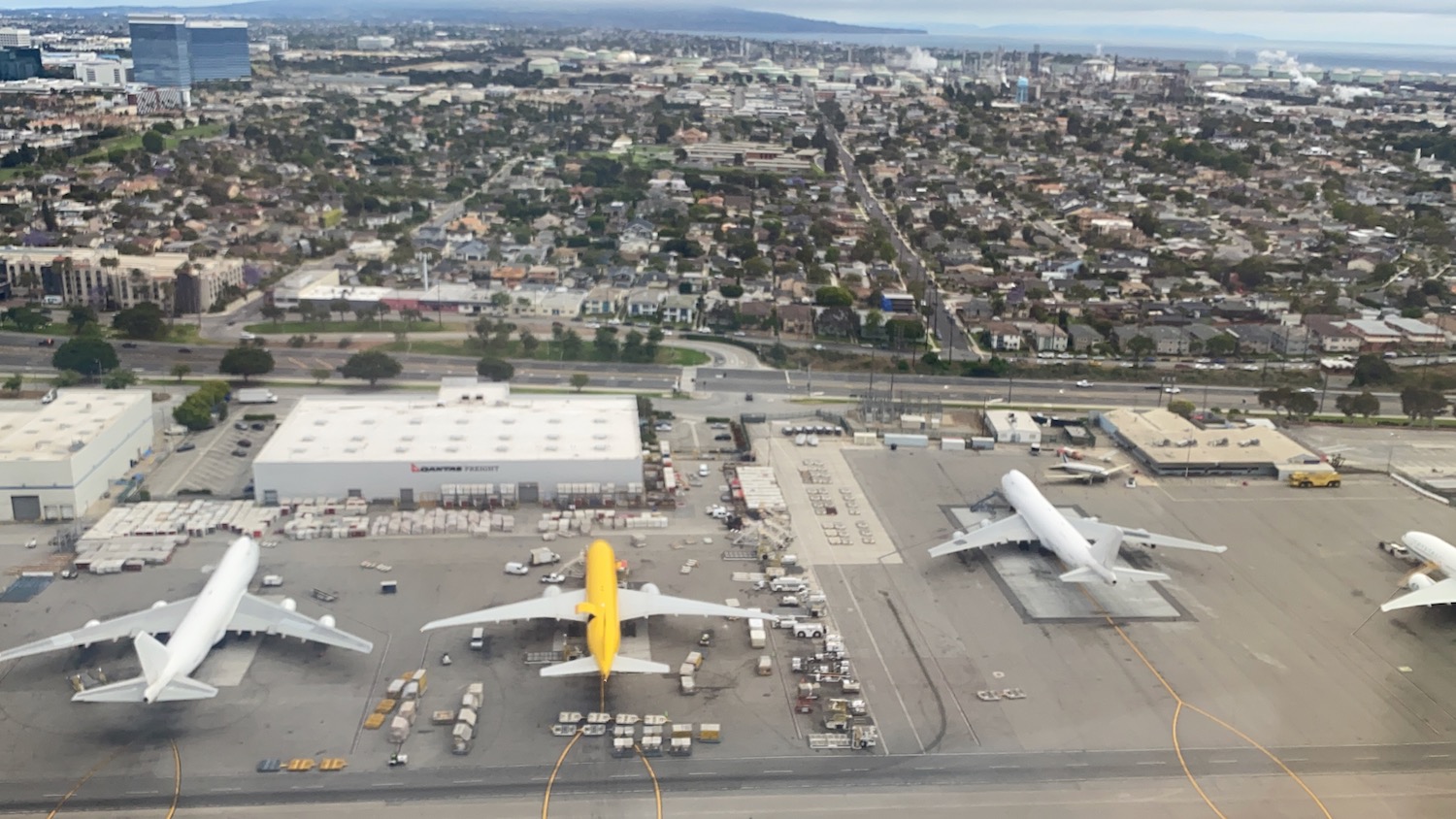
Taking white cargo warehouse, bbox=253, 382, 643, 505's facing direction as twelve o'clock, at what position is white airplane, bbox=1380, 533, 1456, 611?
The white airplane is roughly at 10 o'clock from the white cargo warehouse.

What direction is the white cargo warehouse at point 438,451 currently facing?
toward the camera

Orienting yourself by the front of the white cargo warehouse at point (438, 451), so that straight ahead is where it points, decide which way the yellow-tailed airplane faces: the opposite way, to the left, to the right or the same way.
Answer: the opposite way

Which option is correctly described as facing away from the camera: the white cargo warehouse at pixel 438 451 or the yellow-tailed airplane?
the yellow-tailed airplane

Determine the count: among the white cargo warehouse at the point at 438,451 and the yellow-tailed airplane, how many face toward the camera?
1

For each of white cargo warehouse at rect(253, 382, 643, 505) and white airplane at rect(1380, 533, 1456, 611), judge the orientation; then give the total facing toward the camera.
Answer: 1

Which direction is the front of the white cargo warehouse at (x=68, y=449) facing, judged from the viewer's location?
facing the viewer

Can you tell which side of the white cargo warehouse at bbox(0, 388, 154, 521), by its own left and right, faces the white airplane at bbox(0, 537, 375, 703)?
front

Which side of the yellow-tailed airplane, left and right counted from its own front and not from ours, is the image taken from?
back

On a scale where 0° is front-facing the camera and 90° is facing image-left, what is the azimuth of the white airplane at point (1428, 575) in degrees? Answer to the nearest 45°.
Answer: approximately 135°

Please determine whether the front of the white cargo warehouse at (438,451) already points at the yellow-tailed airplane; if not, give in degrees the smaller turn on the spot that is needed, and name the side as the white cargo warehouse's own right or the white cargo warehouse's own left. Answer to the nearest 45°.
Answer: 0° — it already faces it

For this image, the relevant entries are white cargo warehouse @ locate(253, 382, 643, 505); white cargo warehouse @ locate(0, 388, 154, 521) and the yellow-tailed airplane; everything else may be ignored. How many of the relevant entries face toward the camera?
2

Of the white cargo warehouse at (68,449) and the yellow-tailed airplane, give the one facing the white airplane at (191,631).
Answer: the white cargo warehouse
